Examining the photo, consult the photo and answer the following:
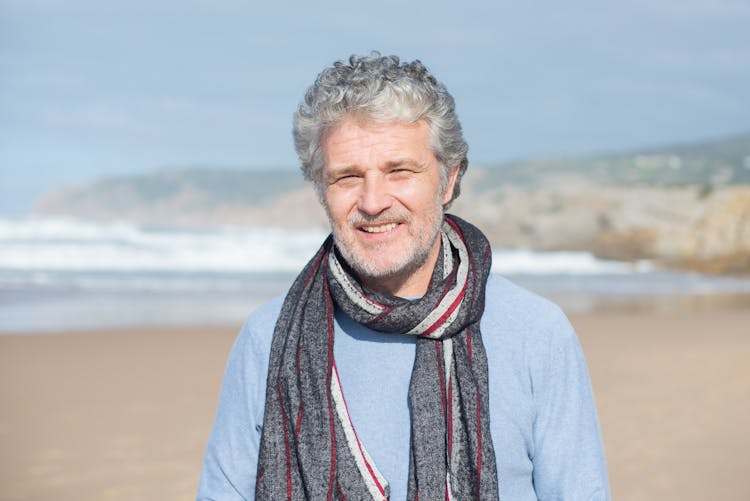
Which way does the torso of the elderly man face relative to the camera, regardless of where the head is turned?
toward the camera
